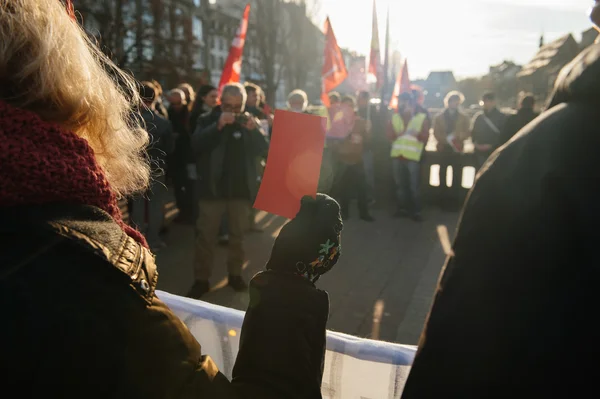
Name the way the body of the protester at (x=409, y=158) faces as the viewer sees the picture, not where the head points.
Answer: toward the camera

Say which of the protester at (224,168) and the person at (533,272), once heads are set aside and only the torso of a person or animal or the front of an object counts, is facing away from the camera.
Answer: the person

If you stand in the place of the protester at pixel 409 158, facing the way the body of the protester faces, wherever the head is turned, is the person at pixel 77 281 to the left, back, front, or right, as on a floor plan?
front

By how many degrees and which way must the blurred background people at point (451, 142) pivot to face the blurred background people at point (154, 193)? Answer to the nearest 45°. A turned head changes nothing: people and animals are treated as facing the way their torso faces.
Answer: approximately 45° to their right

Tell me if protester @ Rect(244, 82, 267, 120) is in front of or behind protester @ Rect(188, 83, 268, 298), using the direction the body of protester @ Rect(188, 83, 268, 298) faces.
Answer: behind

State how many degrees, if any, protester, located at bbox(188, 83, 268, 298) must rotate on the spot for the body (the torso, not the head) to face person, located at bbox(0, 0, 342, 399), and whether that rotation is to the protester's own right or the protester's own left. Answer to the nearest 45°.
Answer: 0° — they already face them

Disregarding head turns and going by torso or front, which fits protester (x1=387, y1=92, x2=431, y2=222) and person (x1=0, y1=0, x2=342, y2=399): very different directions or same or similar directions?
very different directions

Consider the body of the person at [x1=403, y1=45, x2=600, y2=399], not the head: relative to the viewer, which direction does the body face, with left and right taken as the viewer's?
facing away from the viewer

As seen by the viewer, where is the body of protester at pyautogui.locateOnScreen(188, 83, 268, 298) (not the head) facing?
toward the camera

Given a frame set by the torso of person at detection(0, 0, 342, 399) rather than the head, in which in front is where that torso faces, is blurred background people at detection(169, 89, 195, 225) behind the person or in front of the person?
in front

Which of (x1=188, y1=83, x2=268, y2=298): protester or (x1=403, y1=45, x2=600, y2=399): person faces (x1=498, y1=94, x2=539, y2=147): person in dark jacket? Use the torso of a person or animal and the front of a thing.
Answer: the person

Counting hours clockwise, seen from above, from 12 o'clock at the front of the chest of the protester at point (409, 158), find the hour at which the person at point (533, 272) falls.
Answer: The person is roughly at 12 o'clock from the protester.

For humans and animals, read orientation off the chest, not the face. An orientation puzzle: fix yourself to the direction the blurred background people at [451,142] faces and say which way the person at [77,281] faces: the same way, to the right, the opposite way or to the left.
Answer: the opposite way

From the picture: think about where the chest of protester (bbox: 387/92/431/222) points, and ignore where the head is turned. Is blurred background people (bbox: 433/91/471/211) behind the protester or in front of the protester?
behind

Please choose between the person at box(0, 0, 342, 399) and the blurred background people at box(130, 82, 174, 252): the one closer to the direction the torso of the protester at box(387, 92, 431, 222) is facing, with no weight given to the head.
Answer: the person
